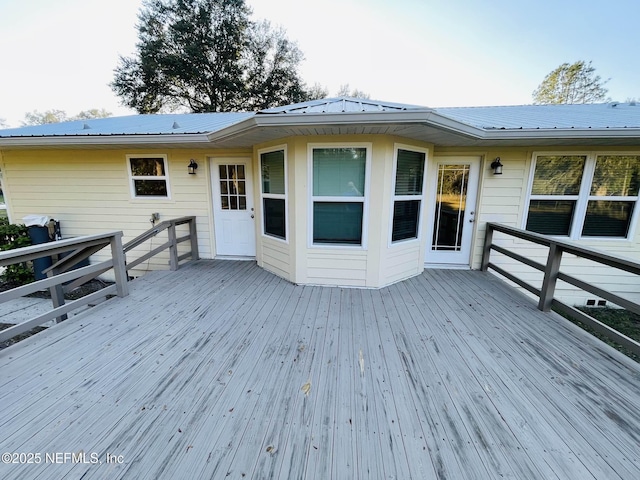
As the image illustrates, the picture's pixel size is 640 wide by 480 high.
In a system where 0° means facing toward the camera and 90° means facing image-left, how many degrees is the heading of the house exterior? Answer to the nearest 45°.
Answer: approximately 0°

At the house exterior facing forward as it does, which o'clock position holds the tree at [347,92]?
The tree is roughly at 6 o'clock from the house exterior.

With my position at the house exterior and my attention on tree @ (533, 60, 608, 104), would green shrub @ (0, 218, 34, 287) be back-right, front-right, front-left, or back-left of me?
back-left

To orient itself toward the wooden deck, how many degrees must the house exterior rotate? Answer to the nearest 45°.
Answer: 0° — it already faces it

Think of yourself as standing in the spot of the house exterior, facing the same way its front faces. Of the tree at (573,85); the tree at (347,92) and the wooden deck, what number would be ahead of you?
1

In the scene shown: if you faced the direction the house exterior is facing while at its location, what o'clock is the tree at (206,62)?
The tree is roughly at 5 o'clock from the house exterior.

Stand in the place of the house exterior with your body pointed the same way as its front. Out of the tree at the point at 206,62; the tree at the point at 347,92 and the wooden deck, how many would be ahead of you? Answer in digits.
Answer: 1

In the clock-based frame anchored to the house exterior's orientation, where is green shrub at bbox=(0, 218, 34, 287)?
The green shrub is roughly at 3 o'clock from the house exterior.

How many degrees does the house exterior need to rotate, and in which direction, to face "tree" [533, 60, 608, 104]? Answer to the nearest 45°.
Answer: approximately 135° to its left
